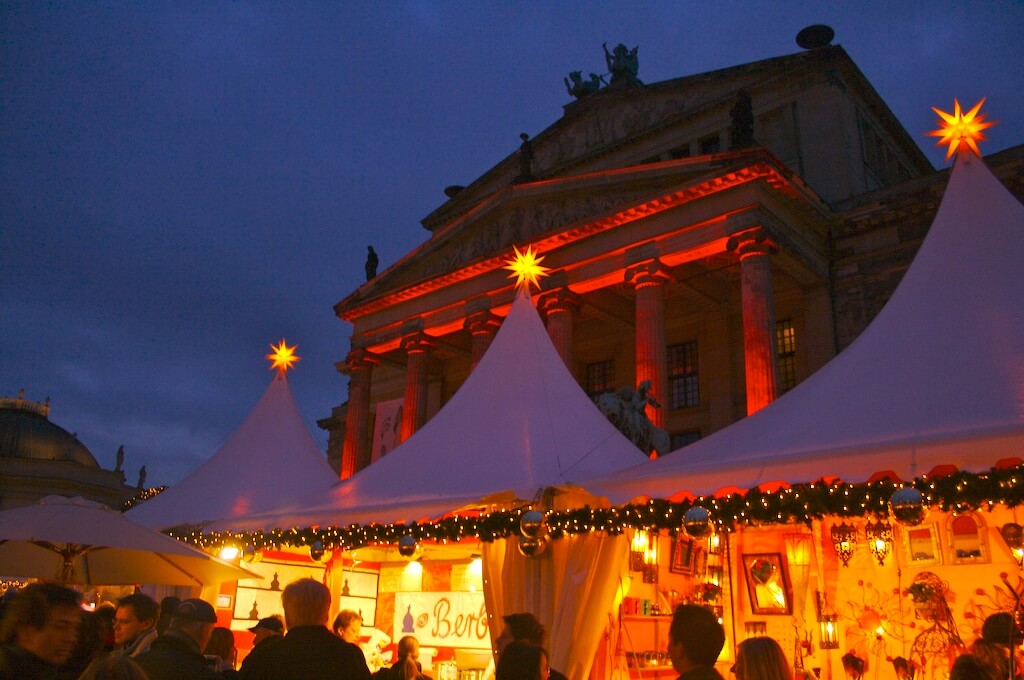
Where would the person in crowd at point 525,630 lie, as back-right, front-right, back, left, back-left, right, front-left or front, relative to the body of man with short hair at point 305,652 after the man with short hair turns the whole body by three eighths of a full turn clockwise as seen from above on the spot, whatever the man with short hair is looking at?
left

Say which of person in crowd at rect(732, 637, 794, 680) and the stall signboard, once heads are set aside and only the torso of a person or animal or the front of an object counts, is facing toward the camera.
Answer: the stall signboard

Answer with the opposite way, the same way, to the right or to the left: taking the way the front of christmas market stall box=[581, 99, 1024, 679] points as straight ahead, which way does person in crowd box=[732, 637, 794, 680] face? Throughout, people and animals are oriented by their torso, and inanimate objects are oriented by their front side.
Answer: the opposite way

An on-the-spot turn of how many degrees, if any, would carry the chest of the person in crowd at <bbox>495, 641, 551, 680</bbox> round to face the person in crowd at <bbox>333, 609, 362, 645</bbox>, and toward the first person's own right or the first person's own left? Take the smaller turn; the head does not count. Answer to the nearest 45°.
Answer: approximately 45° to the first person's own left

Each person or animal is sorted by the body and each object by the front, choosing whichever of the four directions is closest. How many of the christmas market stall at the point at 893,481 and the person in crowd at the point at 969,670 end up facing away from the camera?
1

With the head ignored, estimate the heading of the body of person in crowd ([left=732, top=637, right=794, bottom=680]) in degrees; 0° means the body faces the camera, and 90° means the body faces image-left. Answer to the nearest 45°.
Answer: approximately 180°

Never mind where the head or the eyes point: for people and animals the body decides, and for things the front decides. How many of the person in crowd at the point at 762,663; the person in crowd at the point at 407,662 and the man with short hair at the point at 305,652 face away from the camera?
3

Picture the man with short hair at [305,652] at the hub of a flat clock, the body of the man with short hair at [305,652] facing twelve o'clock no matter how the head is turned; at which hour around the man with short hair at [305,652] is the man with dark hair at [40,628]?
the man with dark hair at [40,628] is roughly at 8 o'clock from the man with short hair at [305,652].

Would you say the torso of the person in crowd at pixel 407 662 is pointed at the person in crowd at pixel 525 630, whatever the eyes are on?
no

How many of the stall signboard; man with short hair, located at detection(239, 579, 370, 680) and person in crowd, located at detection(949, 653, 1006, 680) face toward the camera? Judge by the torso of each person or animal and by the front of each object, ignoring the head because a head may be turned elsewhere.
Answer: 1

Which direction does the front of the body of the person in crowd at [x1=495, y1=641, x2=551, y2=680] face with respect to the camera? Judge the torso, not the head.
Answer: away from the camera

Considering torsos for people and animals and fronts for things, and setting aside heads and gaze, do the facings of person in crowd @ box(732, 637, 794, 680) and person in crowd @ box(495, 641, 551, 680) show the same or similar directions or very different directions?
same or similar directions

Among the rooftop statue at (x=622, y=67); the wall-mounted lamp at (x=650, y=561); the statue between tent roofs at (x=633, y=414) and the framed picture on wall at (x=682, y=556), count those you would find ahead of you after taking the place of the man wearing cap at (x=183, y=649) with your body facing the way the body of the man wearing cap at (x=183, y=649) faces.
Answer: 4

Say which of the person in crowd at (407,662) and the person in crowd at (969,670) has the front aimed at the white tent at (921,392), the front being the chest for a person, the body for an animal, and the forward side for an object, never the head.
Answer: the person in crowd at (969,670)

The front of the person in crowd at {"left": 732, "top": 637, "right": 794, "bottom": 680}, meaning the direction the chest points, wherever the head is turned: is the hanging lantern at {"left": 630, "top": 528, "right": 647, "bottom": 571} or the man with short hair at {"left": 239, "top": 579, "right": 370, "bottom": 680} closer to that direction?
the hanging lantern

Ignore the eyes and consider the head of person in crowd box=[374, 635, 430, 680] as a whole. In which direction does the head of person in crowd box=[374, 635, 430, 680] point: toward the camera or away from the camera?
away from the camera

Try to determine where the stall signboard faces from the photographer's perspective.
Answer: facing the viewer

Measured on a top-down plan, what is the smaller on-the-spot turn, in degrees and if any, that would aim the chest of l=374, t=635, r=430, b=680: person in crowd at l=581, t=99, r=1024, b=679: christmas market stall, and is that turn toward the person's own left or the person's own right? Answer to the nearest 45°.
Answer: approximately 90° to the person's own right

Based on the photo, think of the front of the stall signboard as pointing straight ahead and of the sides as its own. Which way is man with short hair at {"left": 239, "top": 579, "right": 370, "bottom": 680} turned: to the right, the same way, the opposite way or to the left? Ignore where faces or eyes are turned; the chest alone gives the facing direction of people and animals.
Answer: the opposite way
